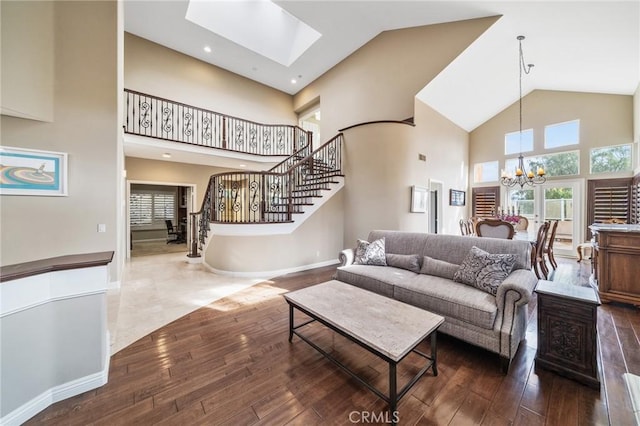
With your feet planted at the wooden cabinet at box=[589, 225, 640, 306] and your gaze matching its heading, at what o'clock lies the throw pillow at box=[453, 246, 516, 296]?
The throw pillow is roughly at 11 o'clock from the wooden cabinet.

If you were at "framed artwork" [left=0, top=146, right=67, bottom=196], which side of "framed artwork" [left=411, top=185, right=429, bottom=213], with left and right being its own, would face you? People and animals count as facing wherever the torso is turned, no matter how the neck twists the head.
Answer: right

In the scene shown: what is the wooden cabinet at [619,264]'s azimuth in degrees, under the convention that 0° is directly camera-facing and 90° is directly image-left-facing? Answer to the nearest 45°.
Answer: approximately 45°

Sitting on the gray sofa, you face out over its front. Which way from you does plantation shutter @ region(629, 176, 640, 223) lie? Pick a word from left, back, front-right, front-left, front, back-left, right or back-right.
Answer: back

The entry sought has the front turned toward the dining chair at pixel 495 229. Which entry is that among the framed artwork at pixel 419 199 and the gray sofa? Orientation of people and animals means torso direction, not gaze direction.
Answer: the framed artwork

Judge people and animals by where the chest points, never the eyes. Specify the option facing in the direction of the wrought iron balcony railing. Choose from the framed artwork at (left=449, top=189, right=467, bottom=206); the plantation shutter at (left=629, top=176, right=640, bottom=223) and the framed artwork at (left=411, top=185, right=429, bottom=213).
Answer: the plantation shutter

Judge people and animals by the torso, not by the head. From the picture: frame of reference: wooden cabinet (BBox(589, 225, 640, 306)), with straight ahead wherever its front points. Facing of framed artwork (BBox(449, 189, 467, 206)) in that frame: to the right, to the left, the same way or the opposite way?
to the left
